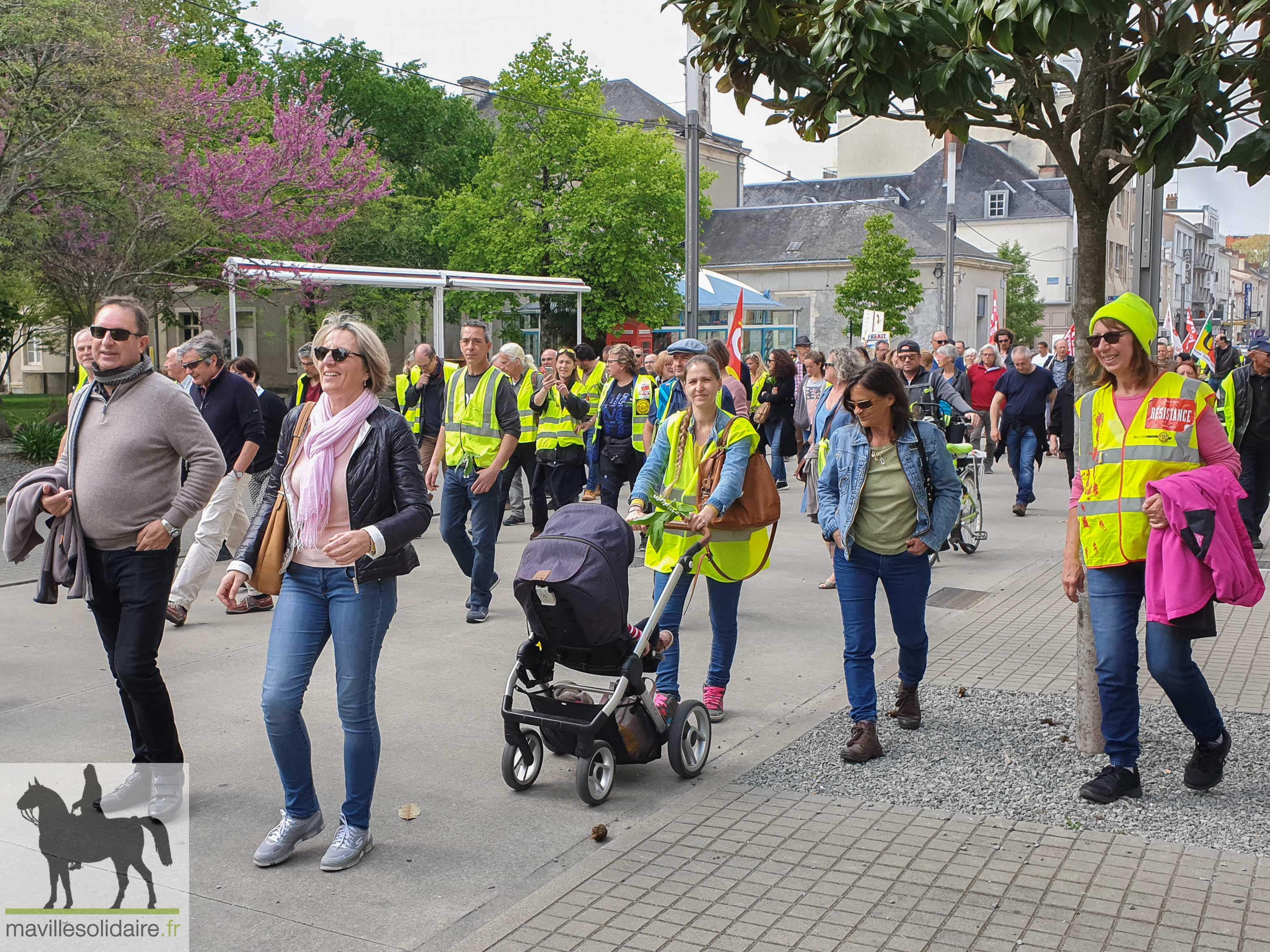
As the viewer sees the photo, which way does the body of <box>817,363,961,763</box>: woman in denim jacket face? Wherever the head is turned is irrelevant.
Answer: toward the camera

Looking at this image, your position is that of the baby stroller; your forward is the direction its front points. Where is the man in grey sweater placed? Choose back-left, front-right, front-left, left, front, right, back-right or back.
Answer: front-right

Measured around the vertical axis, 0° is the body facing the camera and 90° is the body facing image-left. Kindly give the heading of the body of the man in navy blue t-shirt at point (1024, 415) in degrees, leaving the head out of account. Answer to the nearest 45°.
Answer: approximately 0°

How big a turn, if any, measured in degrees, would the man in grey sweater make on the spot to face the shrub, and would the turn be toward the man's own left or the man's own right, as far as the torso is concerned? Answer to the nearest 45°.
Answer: approximately 135° to the man's own right

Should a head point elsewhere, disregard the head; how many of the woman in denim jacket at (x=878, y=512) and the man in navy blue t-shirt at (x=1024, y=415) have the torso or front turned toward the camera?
2

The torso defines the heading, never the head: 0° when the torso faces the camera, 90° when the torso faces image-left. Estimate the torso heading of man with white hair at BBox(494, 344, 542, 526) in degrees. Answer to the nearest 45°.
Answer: approximately 45°

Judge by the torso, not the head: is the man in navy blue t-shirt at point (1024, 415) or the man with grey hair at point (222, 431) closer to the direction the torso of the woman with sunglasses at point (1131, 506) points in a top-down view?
the man with grey hair

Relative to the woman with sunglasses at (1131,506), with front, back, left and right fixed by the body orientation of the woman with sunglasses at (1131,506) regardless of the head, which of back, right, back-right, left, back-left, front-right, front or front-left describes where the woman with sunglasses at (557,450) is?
right

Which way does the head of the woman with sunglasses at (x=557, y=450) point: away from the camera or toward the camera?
toward the camera

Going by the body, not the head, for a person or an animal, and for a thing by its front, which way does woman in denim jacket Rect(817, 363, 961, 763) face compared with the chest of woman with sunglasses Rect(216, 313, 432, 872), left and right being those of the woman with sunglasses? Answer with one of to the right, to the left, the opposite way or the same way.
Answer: the same way

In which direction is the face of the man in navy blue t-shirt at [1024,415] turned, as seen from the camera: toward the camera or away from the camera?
toward the camera

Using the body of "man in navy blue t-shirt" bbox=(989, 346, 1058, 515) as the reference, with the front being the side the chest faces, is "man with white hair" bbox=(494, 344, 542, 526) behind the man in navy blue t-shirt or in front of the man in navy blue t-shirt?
in front

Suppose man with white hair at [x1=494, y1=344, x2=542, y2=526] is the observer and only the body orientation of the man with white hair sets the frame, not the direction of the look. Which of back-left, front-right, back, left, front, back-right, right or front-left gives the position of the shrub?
right

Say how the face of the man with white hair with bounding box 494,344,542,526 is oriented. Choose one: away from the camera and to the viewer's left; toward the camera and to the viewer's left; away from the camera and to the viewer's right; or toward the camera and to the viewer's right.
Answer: toward the camera and to the viewer's left

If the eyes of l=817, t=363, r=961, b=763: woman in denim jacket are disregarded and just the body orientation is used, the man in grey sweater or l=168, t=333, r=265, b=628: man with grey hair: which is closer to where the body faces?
the man in grey sweater

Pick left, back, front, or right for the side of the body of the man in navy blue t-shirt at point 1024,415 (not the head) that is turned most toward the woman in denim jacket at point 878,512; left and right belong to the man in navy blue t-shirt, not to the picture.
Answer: front

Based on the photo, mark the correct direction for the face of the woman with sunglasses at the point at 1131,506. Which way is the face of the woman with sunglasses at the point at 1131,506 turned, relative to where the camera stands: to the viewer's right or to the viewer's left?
to the viewer's left

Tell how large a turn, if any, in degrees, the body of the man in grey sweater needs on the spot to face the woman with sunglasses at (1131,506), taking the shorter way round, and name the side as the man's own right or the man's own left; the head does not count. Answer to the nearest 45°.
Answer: approximately 135° to the man's own left
